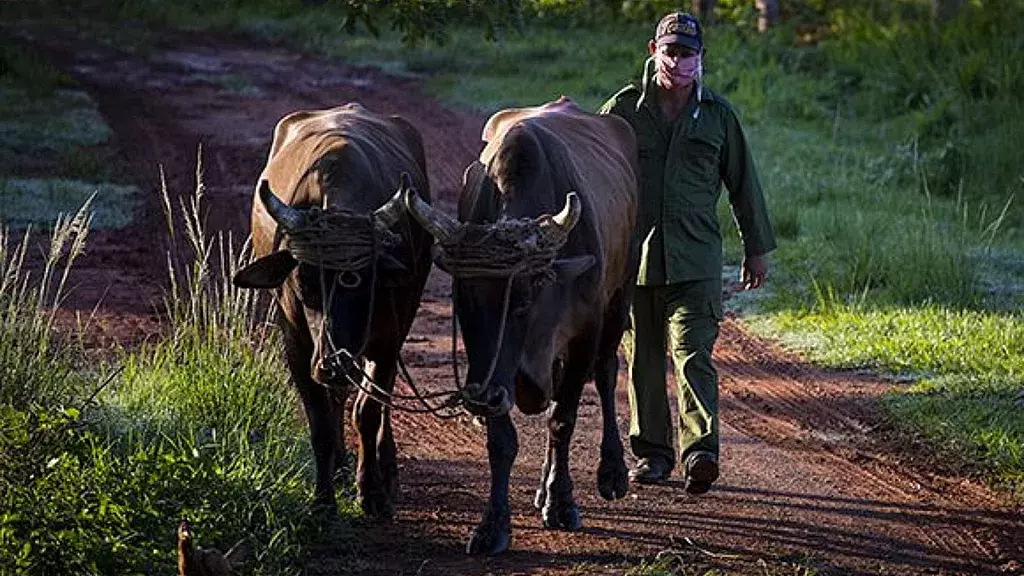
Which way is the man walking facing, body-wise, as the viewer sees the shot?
toward the camera

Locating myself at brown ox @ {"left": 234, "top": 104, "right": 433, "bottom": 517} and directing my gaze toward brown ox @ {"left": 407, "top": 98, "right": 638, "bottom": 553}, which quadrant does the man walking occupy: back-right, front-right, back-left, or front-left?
front-left

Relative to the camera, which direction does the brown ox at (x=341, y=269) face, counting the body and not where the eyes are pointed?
toward the camera

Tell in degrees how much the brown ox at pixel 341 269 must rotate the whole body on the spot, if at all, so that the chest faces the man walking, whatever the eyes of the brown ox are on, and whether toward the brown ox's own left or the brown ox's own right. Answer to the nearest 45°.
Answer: approximately 90° to the brown ox's own left

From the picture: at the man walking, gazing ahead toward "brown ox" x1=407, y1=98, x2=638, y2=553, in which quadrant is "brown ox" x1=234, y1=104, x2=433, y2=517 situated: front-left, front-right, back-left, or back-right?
front-right

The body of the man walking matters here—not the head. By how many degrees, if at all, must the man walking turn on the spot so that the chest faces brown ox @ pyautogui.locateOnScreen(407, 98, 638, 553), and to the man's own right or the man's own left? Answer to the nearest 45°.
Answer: approximately 45° to the man's own right

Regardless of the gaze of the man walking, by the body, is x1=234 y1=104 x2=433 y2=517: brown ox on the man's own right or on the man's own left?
on the man's own right

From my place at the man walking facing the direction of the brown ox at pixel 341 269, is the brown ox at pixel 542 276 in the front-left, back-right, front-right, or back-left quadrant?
front-left

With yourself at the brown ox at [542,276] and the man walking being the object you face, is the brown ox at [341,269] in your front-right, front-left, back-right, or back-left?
back-left

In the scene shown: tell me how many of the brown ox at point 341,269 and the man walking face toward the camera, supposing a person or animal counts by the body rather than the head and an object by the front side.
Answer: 2
